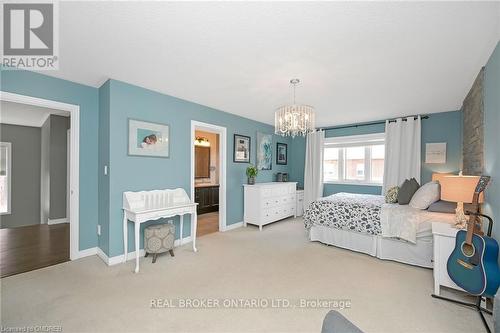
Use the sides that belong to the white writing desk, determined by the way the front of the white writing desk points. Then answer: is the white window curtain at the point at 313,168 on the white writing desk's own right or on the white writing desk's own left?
on the white writing desk's own left

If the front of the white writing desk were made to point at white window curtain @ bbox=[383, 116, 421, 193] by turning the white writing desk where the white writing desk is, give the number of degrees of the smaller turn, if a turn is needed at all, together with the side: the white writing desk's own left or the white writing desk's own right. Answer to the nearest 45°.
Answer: approximately 45° to the white writing desk's own left

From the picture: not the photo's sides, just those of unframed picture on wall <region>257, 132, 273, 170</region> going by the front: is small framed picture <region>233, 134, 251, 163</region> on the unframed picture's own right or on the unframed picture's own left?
on the unframed picture's own right

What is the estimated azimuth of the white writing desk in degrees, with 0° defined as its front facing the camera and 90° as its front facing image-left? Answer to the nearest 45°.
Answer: approximately 315°

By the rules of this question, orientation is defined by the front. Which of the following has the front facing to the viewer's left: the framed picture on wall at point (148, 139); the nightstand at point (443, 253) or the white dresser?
the nightstand

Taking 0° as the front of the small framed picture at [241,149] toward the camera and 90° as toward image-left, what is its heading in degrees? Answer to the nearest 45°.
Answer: approximately 315°

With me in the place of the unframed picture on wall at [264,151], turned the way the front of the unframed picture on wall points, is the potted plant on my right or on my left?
on my right

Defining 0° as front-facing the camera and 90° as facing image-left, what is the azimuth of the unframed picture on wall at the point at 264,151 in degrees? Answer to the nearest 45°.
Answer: approximately 315°

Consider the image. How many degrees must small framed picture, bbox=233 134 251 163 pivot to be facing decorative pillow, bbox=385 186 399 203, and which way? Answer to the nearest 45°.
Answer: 0° — it already faces it

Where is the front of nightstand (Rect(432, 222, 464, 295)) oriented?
to the viewer's left

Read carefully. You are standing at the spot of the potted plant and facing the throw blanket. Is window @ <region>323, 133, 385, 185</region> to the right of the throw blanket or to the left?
left
